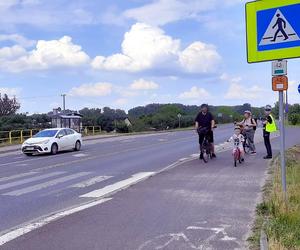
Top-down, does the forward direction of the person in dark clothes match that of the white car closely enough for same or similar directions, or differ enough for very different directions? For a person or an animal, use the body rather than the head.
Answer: same or similar directions

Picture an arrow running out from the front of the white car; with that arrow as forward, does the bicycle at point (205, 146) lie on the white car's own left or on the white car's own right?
on the white car's own left

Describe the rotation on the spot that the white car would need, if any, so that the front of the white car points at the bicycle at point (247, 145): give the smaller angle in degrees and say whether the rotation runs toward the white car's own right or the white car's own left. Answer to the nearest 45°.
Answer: approximately 90° to the white car's own left

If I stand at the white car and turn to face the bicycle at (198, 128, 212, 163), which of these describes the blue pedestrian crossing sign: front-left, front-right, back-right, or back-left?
front-right

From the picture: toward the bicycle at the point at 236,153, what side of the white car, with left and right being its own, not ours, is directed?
left

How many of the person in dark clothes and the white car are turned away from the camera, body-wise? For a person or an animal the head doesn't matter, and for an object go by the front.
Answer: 0

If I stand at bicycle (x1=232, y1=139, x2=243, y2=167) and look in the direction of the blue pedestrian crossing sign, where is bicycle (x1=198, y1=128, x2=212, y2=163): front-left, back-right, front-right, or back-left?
back-right

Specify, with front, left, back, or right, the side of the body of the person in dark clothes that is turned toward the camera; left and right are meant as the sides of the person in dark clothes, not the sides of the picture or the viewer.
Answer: front

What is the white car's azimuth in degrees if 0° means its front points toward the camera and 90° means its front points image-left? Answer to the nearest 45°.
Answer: approximately 45°

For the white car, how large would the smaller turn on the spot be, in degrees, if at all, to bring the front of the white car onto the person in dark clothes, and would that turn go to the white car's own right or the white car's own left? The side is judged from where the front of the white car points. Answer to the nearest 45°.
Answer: approximately 90° to the white car's own left

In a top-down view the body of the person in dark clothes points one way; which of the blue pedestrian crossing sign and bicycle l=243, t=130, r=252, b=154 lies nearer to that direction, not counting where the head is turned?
the blue pedestrian crossing sign

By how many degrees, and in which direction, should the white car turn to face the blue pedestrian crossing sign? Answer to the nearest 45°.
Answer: approximately 45° to its left
